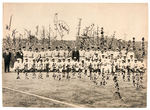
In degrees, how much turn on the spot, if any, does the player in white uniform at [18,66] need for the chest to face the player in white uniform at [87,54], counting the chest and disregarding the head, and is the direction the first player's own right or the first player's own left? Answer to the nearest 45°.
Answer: approximately 90° to the first player's own left

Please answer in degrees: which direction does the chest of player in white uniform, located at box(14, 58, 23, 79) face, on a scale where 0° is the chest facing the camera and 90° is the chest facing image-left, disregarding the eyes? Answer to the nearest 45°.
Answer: approximately 0°
